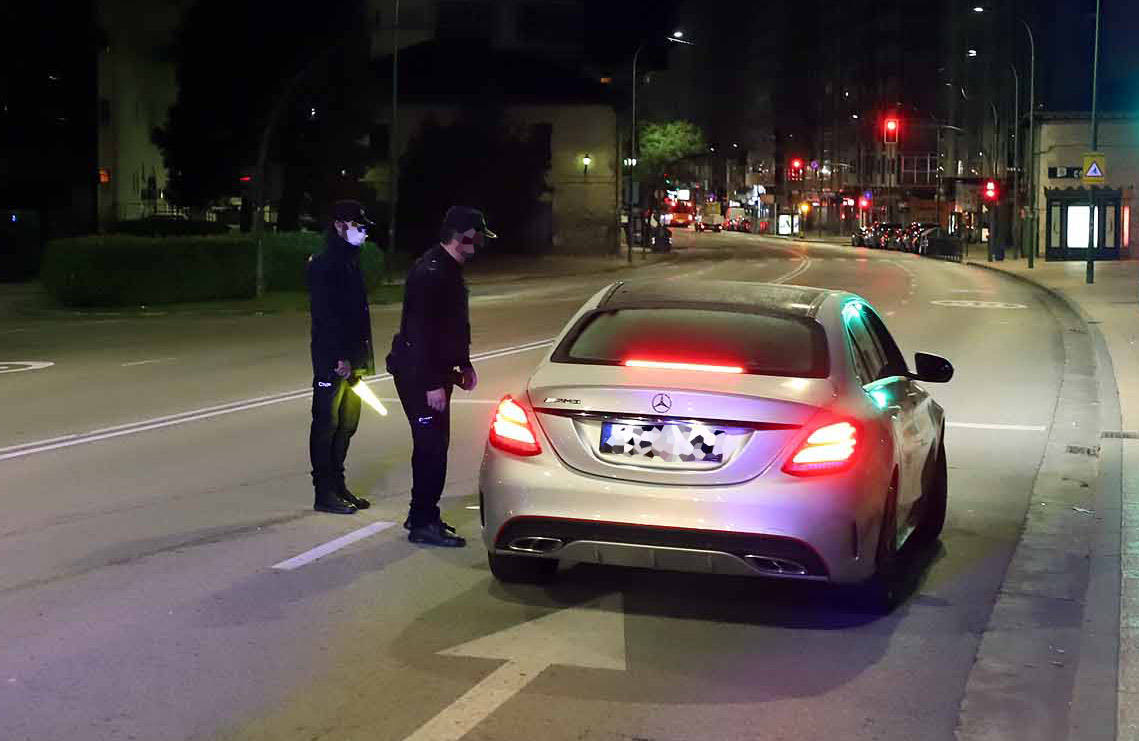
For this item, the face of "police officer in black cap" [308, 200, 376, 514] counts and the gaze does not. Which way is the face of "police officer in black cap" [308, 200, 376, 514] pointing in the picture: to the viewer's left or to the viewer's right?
to the viewer's right

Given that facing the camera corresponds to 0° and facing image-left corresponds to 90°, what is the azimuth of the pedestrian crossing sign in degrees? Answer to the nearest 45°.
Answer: approximately 0°

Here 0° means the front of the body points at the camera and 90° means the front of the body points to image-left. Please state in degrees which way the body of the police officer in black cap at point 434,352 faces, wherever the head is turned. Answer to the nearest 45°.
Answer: approximately 270°

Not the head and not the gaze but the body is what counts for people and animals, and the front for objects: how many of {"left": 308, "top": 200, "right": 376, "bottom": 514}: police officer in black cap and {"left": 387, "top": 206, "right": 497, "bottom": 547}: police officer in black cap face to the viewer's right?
2

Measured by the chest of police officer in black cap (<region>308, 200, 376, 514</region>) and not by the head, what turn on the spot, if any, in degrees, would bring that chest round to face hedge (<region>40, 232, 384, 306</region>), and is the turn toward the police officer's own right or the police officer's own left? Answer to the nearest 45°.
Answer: approximately 90° to the police officer's own left

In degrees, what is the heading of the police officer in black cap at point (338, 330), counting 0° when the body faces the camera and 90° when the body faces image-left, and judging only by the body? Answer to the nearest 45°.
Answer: approximately 270°

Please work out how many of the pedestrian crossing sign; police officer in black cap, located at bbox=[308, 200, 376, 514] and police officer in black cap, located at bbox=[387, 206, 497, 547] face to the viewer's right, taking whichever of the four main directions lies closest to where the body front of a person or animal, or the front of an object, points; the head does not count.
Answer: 2

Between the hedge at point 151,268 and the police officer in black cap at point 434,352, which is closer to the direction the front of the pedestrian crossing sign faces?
the police officer in black cap

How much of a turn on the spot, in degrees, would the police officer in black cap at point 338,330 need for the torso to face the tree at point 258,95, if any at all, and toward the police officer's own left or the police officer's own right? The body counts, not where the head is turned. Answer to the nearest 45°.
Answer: approximately 90° to the police officer's own left

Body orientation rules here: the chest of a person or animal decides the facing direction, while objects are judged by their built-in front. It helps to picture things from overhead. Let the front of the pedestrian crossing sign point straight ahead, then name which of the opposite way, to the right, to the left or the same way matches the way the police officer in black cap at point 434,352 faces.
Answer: to the left

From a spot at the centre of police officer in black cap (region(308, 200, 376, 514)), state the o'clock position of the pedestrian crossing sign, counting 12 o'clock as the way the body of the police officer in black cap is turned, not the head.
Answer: The pedestrian crossing sign is roughly at 10 o'clock from the police officer in black cap.
